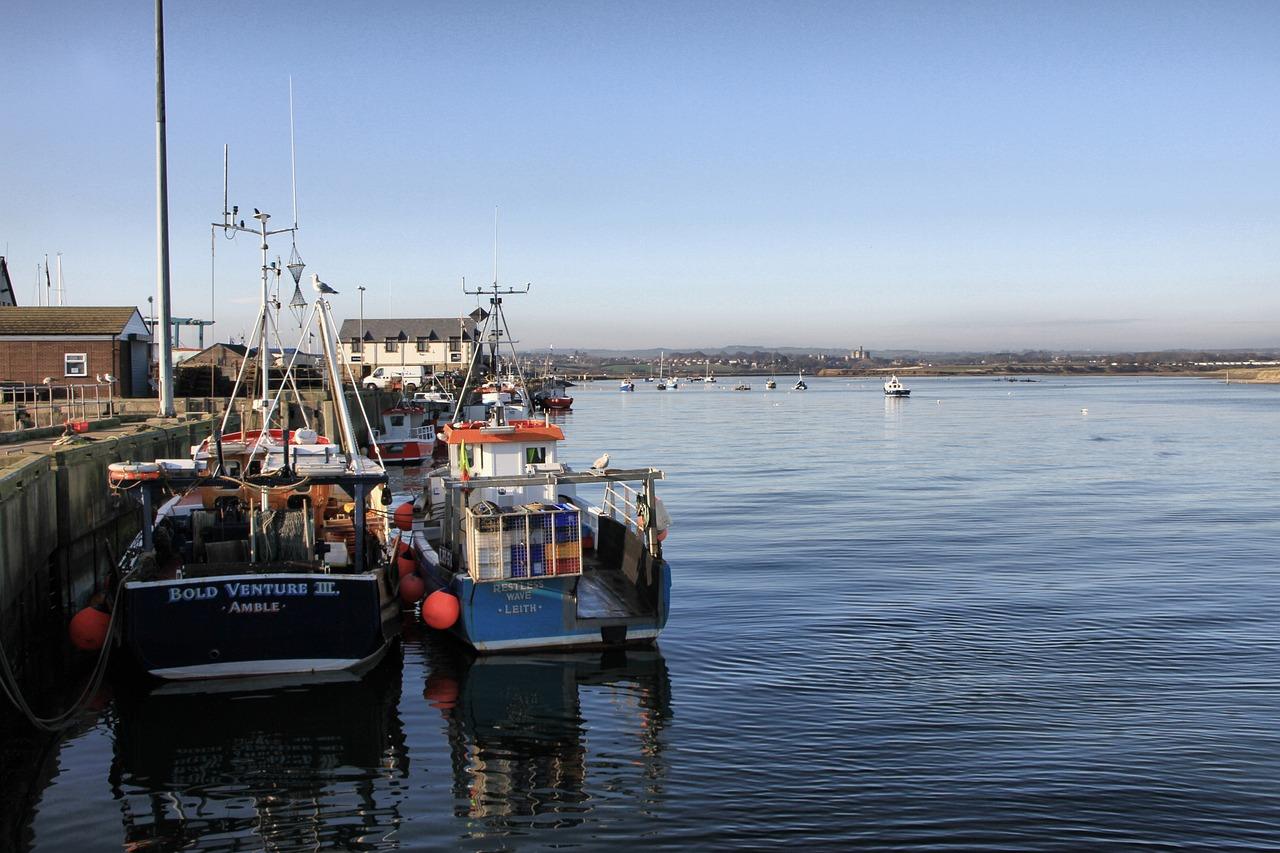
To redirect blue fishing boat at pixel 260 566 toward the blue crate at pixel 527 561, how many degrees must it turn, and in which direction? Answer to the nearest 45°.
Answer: approximately 90° to its right

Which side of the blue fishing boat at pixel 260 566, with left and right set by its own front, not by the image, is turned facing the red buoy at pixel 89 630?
left

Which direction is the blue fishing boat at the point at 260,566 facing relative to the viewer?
away from the camera

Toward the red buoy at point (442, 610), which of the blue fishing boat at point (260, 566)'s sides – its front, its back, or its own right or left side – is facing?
right

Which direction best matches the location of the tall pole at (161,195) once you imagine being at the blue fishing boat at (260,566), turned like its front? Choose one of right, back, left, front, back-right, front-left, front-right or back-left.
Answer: front

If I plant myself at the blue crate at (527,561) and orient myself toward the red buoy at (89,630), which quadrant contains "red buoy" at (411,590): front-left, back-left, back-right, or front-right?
front-right

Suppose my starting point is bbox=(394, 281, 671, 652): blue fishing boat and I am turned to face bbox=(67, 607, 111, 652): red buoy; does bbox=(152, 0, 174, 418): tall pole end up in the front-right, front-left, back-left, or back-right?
front-right

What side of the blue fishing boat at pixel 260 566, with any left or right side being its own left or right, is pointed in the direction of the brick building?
front

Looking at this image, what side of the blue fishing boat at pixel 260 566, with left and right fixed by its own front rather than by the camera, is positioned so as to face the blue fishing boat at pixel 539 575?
right
